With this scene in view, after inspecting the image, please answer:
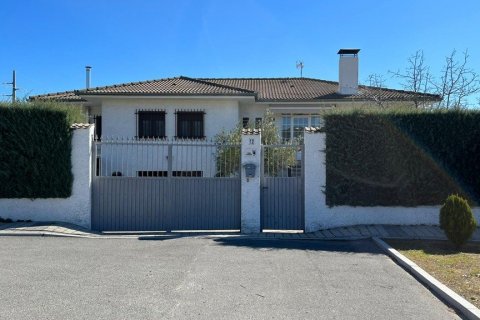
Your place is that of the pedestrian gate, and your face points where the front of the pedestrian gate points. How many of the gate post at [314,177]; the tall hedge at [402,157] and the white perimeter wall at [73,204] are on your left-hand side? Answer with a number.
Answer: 2

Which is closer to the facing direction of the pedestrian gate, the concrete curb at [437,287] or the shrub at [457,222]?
the concrete curb

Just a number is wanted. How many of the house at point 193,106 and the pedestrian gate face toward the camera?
2

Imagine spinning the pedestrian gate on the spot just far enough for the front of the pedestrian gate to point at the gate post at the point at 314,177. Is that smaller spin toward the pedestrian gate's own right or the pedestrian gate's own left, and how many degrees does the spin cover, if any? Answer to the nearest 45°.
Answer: approximately 90° to the pedestrian gate's own left

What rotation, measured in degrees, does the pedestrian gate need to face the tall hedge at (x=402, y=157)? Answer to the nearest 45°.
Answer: approximately 90° to its left

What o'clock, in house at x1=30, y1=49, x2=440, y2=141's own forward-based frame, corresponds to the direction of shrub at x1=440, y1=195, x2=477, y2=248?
The shrub is roughly at 11 o'clock from the house.

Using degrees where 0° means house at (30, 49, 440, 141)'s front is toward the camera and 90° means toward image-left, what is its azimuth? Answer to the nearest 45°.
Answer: approximately 0°

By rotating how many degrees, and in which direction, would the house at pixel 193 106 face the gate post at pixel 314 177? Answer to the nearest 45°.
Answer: approximately 45° to its left

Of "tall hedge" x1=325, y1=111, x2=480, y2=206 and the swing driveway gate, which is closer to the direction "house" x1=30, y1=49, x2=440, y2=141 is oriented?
the swing driveway gate

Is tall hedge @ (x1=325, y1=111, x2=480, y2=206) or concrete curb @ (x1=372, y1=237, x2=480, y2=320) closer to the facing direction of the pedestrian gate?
the concrete curb
